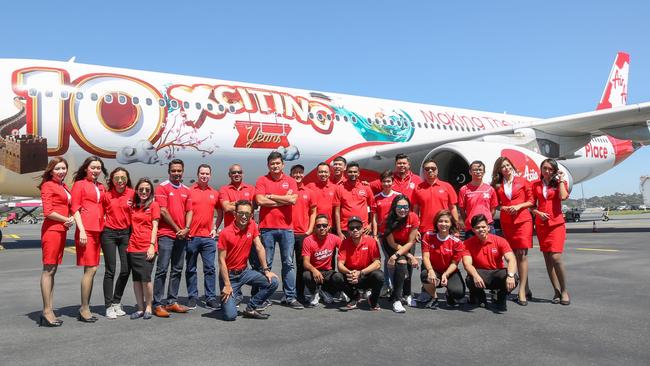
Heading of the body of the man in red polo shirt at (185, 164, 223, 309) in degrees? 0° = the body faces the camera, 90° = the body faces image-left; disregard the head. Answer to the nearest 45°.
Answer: approximately 0°

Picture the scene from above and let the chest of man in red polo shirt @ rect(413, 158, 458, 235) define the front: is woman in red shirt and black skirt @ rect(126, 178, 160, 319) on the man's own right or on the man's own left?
on the man's own right

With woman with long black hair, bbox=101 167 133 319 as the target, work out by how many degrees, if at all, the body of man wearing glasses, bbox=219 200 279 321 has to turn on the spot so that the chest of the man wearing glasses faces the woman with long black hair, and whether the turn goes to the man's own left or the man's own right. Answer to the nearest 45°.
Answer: approximately 90° to the man's own right

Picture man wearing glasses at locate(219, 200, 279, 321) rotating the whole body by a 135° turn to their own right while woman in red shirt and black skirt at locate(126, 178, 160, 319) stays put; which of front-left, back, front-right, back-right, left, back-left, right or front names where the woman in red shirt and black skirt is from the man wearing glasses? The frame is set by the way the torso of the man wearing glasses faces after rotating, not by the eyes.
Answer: front-left

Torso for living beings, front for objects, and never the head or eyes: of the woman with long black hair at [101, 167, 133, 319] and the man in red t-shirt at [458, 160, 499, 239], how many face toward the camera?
2

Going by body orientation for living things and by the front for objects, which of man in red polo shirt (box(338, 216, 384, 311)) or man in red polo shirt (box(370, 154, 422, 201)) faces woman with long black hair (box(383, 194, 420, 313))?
man in red polo shirt (box(370, 154, 422, 201))

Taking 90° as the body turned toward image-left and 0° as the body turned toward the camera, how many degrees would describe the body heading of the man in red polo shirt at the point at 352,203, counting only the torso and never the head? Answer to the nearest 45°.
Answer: approximately 0°

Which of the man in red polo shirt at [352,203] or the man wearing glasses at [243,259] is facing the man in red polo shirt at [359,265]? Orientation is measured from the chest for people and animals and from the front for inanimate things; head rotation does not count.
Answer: the man in red polo shirt at [352,203]

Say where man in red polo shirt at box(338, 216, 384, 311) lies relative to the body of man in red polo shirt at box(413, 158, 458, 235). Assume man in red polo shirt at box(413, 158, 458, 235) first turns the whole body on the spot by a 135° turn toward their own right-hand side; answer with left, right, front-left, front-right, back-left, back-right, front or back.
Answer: left

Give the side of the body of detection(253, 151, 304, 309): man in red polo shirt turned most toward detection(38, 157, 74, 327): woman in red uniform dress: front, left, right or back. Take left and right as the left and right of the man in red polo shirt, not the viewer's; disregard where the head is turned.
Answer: right

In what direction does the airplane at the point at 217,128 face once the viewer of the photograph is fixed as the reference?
facing the viewer and to the left of the viewer
